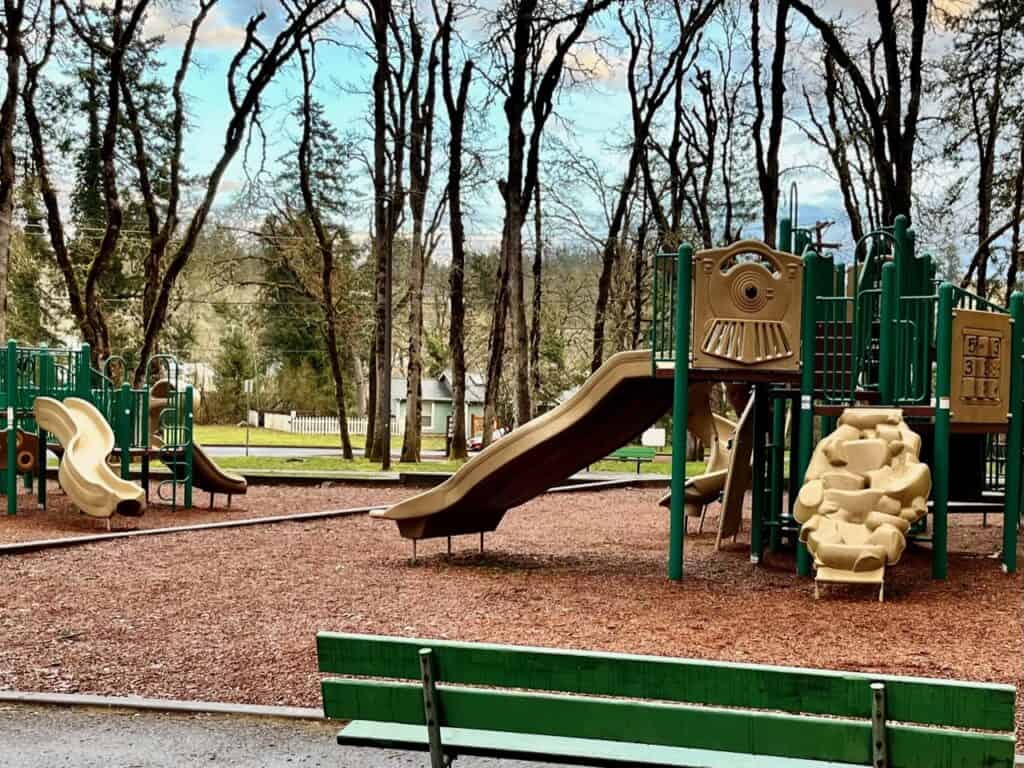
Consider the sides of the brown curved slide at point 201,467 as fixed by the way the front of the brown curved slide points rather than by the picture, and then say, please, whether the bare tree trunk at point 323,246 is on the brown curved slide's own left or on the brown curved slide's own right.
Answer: on the brown curved slide's own left

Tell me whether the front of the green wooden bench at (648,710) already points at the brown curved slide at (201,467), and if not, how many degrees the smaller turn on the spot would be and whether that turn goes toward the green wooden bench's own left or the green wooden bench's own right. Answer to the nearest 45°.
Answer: approximately 45° to the green wooden bench's own left

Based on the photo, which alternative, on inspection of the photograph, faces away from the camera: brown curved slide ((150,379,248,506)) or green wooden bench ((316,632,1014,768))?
the green wooden bench

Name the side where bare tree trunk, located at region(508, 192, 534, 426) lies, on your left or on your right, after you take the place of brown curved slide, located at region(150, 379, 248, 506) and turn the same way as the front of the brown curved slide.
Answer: on your left

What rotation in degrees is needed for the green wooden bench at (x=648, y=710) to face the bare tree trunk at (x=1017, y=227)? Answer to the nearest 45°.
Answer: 0° — it already faces it

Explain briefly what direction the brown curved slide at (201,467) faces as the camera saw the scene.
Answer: facing to the right of the viewer

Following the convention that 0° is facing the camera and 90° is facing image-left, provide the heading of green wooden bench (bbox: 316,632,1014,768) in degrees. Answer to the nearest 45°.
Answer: approximately 180°

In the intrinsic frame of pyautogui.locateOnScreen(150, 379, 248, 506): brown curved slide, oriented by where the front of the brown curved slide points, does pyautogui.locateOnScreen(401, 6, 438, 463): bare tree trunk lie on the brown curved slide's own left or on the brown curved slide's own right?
on the brown curved slide's own left
